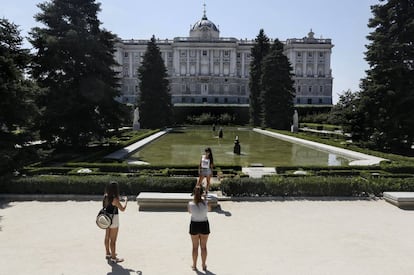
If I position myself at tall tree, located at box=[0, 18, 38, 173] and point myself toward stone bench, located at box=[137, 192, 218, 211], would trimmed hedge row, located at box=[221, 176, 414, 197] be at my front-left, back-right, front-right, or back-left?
front-left

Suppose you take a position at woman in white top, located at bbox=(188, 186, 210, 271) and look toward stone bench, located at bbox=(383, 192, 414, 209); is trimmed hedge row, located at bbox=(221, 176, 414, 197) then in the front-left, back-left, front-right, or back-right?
front-left

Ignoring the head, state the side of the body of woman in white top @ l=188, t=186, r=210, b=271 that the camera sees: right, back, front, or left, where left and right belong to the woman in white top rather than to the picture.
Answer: back

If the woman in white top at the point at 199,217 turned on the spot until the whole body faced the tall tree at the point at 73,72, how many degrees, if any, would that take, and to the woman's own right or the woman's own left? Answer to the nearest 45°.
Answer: approximately 45° to the woman's own left

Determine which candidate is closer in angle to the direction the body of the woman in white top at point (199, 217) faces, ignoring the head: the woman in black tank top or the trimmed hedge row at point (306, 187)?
the trimmed hedge row

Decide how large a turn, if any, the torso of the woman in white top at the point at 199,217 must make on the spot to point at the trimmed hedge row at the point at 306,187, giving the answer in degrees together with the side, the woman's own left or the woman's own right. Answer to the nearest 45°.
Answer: approximately 45° to the woman's own right

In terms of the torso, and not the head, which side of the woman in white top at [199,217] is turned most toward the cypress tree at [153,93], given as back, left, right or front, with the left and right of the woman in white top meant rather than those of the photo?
front

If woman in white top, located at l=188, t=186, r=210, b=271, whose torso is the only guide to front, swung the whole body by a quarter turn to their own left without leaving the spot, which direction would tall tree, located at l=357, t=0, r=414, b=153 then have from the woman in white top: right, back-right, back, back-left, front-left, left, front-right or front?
back-right

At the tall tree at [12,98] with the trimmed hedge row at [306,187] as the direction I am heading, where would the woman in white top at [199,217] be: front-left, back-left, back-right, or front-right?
front-right

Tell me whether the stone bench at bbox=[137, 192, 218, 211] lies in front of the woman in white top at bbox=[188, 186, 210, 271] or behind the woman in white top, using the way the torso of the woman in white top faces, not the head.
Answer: in front

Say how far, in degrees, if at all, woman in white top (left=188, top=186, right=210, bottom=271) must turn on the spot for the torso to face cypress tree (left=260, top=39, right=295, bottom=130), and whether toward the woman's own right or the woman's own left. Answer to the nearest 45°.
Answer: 0° — they already face it

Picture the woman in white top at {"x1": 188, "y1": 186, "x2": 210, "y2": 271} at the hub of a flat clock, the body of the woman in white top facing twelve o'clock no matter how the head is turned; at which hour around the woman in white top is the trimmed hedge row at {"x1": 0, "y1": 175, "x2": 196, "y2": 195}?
The trimmed hedge row is roughly at 11 o'clock from the woman in white top.
